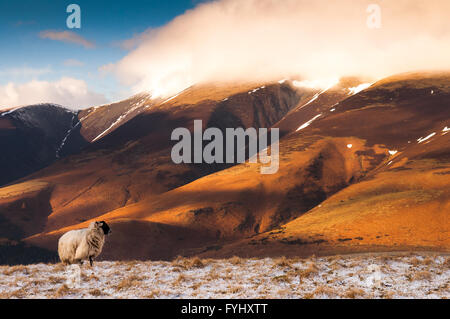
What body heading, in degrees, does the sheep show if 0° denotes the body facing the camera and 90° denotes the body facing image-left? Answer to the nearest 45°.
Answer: approximately 270°
